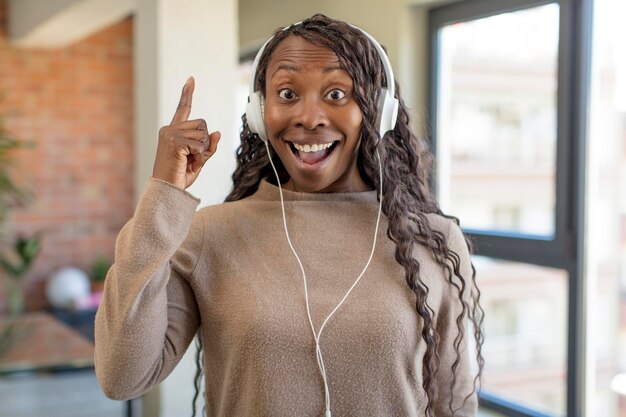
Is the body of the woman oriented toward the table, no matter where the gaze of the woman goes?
no

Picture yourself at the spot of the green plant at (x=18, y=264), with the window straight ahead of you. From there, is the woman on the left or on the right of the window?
right

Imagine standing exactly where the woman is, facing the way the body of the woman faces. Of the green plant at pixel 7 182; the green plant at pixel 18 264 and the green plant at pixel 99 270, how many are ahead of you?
0

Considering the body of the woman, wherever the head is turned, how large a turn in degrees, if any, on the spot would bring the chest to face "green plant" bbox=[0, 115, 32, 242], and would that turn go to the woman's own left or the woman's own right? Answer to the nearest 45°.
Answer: approximately 135° to the woman's own right

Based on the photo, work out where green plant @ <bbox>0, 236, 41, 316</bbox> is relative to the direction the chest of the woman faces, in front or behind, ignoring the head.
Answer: behind

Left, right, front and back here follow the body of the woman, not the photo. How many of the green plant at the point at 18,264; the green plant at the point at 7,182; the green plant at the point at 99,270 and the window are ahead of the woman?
0

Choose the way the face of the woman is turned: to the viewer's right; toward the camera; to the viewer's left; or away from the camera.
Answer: toward the camera

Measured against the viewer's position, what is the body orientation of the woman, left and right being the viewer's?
facing the viewer

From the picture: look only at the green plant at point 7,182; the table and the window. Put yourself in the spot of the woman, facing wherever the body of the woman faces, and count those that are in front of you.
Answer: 0
